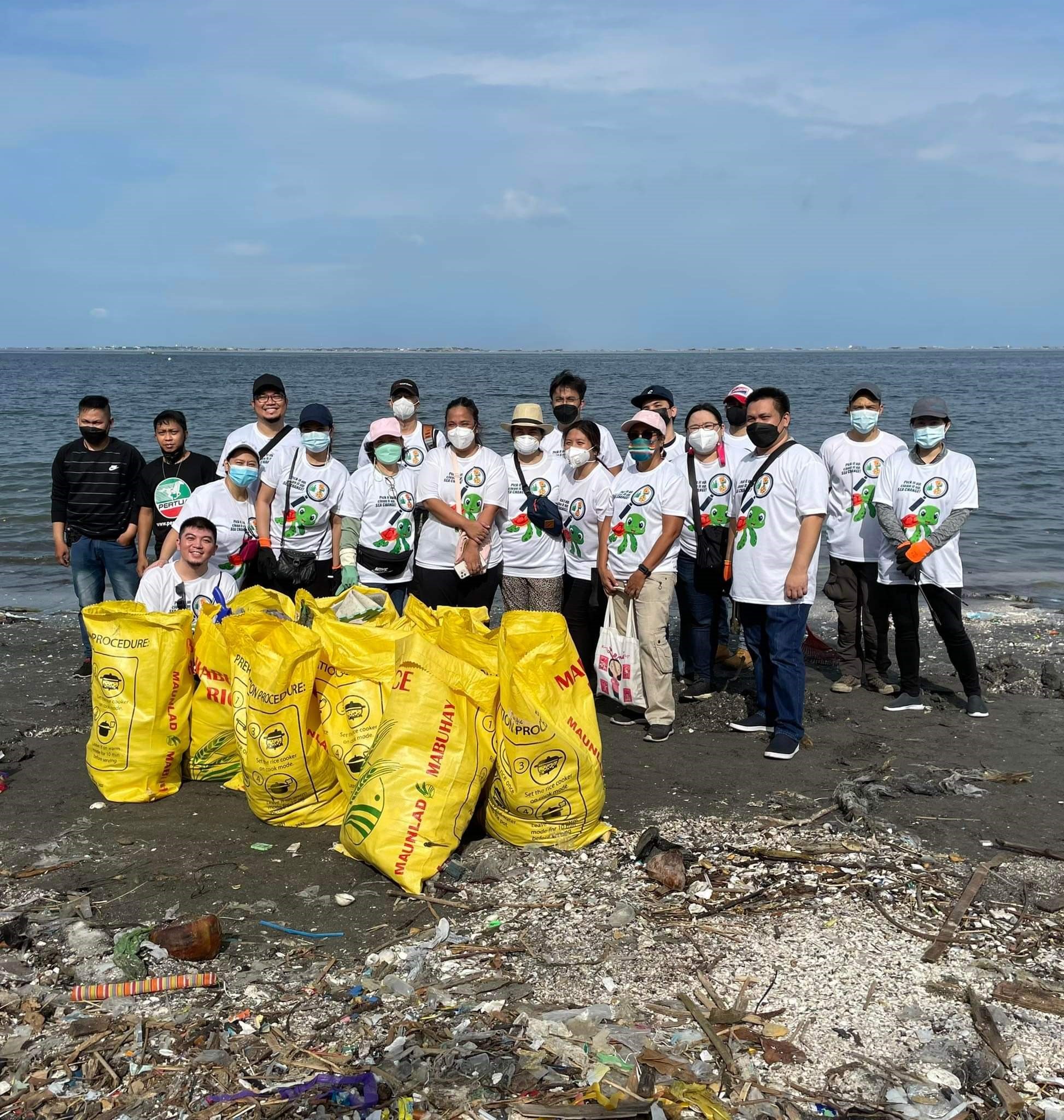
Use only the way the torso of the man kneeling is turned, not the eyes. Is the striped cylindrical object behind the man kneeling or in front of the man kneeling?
in front

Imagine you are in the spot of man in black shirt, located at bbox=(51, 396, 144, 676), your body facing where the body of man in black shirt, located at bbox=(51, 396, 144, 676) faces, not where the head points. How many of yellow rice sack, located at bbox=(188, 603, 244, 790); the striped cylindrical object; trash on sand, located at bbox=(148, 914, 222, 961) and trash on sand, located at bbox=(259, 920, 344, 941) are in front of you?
4

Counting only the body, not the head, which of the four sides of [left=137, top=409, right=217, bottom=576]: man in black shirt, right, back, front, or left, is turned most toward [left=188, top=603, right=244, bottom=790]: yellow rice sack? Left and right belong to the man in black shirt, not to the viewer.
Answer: front

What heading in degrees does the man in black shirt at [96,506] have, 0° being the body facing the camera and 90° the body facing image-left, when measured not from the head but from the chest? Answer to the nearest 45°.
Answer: approximately 0°

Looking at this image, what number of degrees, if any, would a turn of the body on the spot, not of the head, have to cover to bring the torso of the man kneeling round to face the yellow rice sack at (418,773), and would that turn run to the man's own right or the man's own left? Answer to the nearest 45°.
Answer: approximately 45° to the man's own left

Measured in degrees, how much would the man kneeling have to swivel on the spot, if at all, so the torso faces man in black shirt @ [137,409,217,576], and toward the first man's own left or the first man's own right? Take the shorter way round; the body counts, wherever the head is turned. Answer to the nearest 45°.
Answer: approximately 180°

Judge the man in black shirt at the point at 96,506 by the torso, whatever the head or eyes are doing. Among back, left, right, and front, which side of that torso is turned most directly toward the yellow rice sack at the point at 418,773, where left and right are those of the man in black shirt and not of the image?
front

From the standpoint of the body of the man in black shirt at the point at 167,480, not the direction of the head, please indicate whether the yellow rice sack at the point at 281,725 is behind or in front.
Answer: in front

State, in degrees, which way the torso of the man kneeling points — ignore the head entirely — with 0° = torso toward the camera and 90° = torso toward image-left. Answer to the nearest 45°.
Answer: approximately 0°
